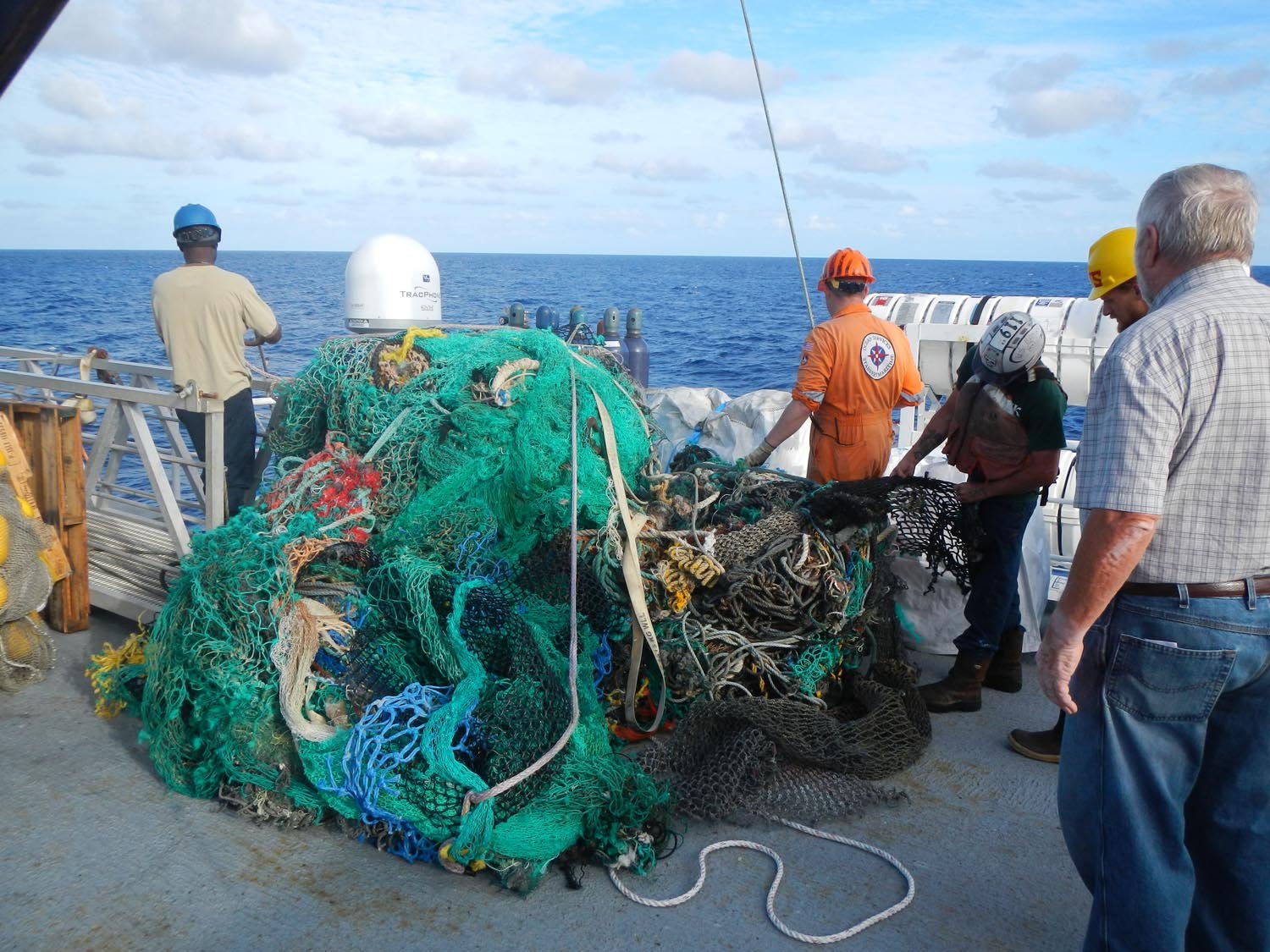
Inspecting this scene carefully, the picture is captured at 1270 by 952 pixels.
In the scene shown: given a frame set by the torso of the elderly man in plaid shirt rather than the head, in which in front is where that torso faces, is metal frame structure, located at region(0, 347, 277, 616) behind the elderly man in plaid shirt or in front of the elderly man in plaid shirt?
in front

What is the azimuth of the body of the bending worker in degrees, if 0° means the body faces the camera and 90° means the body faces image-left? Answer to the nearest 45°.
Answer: approximately 45°

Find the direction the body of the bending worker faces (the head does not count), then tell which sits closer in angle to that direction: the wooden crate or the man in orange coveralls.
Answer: the wooden crate

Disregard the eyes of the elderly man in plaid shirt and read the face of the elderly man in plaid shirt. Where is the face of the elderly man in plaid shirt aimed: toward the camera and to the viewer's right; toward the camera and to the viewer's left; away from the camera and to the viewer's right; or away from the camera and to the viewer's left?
away from the camera and to the viewer's left

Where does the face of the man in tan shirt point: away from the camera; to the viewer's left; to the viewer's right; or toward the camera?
away from the camera

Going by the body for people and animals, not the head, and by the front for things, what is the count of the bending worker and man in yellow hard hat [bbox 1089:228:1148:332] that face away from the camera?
0

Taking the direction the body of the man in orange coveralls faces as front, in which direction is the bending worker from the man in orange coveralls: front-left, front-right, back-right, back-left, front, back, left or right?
back

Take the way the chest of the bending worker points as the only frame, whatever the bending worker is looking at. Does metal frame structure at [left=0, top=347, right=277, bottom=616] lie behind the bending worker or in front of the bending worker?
in front

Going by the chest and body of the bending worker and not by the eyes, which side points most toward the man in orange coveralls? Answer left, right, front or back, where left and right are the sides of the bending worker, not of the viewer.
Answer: right

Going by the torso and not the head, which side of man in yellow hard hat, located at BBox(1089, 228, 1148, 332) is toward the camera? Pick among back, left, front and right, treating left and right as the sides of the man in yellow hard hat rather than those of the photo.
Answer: left
